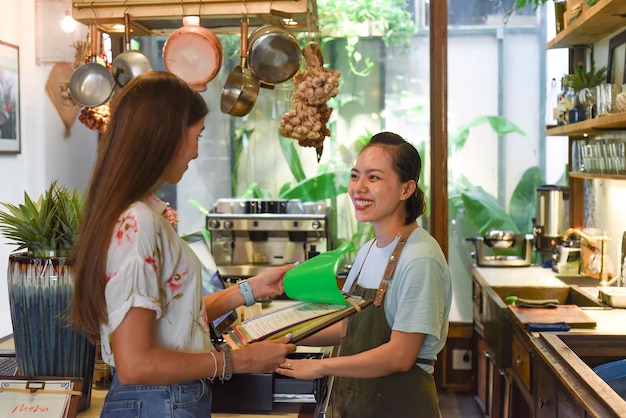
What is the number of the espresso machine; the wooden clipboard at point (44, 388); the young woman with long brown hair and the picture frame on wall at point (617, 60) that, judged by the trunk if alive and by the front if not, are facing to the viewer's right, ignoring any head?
1

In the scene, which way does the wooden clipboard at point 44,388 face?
toward the camera

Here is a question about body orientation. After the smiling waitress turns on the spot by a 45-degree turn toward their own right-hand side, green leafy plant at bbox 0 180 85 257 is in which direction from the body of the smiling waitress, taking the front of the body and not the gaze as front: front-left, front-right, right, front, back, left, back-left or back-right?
front

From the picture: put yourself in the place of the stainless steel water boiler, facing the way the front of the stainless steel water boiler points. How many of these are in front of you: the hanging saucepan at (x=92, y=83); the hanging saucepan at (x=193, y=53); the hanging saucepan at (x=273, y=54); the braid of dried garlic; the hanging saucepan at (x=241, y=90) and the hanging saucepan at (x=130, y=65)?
6

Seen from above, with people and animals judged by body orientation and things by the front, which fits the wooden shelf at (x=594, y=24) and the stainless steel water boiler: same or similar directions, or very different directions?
same or similar directions

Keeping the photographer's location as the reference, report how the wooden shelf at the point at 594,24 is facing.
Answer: facing the viewer and to the left of the viewer

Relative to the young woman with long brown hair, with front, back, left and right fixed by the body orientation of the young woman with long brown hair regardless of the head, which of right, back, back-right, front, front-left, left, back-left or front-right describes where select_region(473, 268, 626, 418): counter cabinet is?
front-left

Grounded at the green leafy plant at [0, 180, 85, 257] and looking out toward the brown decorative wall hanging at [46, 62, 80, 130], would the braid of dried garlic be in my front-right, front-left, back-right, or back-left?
front-right

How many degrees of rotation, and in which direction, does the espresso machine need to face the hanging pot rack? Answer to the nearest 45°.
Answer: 0° — it already faces it

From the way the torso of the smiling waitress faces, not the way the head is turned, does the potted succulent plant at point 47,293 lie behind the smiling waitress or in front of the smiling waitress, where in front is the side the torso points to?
in front

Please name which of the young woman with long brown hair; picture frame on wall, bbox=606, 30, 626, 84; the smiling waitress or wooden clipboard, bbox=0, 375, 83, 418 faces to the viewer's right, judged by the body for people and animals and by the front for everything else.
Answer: the young woman with long brown hair

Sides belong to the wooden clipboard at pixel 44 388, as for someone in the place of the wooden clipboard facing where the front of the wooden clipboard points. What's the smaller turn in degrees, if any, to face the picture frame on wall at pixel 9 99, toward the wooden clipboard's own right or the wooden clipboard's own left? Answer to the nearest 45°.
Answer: approximately 180°

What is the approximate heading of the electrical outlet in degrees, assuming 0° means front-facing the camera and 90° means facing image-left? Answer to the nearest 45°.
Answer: approximately 0°

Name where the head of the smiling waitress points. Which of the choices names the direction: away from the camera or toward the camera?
toward the camera

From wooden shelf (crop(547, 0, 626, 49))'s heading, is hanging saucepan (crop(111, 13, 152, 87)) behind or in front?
in front

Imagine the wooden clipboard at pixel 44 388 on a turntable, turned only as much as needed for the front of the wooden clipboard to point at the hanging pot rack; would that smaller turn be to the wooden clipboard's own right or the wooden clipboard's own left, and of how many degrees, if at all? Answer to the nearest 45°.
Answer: approximately 135° to the wooden clipboard's own left

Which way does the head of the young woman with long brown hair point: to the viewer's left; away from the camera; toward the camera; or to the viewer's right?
to the viewer's right

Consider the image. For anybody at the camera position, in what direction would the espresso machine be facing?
facing the viewer

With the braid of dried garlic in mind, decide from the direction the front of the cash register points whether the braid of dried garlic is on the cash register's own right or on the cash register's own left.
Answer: on the cash register's own left
